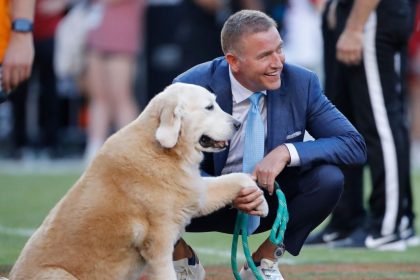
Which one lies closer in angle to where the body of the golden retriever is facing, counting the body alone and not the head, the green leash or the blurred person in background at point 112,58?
the green leash

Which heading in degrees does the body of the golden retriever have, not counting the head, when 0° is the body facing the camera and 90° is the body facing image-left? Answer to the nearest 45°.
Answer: approximately 270°

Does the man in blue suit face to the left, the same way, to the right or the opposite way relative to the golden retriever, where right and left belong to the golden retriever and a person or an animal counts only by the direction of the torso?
to the right

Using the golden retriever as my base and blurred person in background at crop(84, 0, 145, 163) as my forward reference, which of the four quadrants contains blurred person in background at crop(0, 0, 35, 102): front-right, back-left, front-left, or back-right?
front-left

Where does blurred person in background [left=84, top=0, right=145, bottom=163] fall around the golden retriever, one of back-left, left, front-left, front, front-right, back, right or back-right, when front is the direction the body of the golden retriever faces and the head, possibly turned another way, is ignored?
left

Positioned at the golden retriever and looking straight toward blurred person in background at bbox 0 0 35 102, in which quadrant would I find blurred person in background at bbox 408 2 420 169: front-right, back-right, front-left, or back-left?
front-right

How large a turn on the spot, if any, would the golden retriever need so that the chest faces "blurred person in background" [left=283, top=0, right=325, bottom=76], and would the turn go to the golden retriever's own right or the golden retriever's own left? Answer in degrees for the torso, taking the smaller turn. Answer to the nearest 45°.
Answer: approximately 90° to the golden retriever's own left
